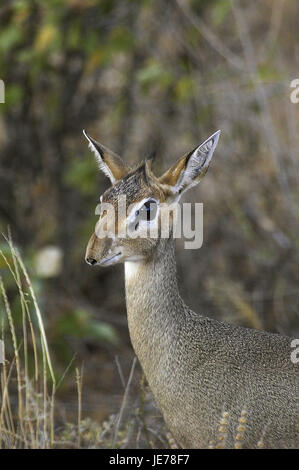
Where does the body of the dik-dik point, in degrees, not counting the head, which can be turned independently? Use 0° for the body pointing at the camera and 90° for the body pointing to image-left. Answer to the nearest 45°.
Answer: approximately 90°
